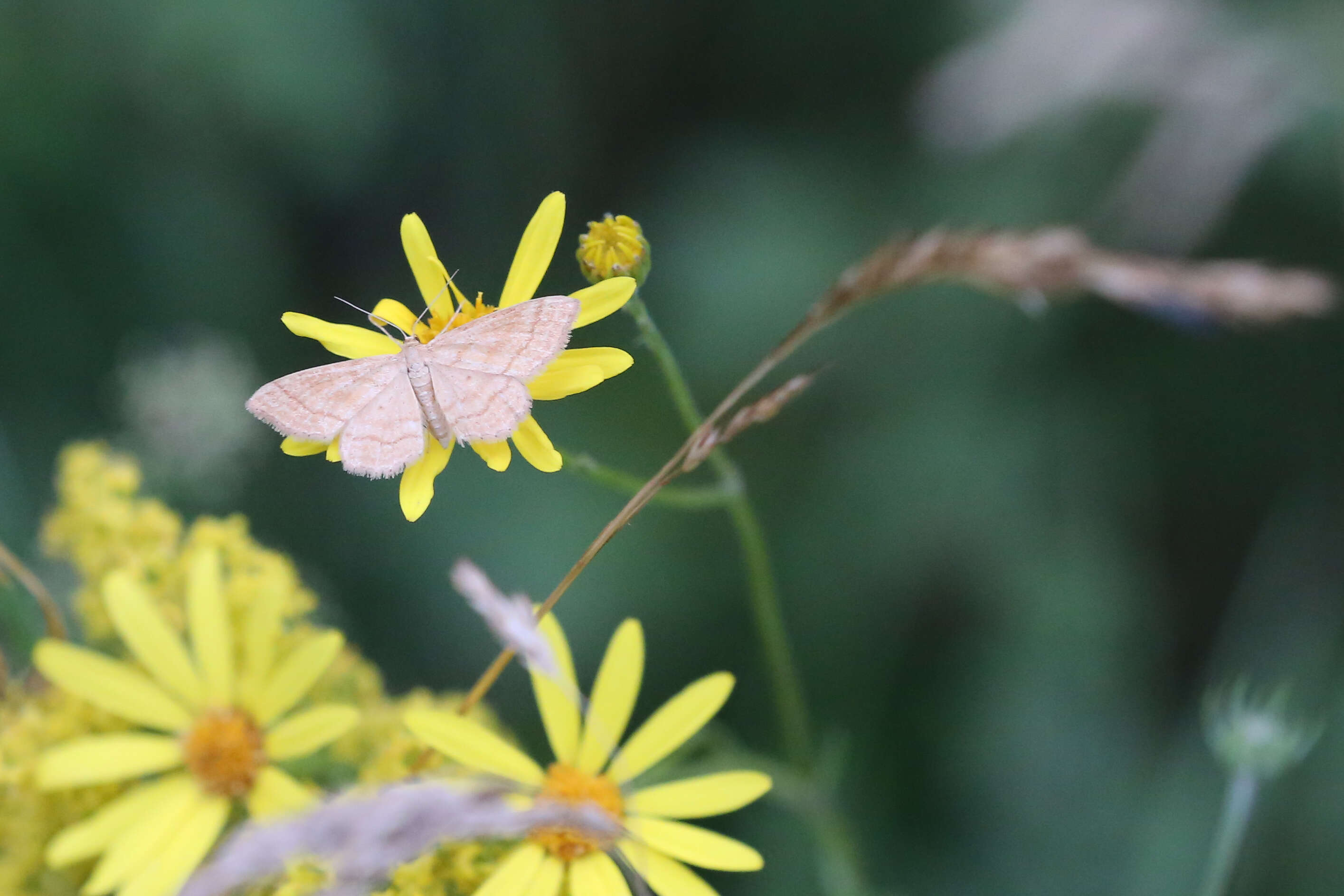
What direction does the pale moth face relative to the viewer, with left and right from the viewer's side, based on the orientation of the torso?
facing away from the viewer

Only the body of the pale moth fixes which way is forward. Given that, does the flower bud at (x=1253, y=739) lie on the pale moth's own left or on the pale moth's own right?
on the pale moth's own right
